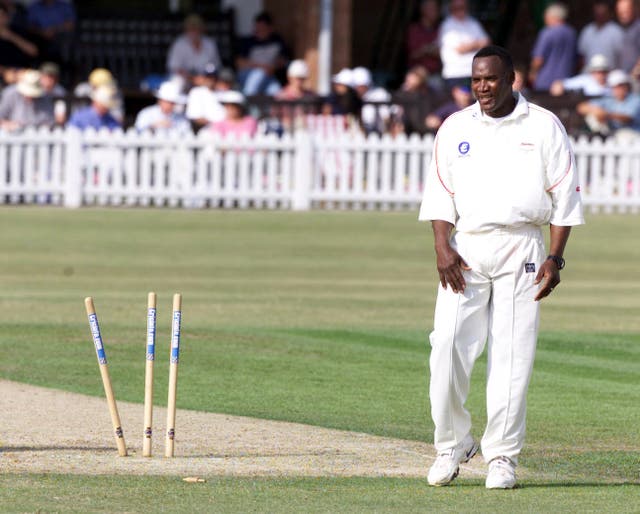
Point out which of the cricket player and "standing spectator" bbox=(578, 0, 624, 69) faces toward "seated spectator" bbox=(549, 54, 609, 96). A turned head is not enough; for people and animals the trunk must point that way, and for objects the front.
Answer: "standing spectator" bbox=(578, 0, 624, 69)

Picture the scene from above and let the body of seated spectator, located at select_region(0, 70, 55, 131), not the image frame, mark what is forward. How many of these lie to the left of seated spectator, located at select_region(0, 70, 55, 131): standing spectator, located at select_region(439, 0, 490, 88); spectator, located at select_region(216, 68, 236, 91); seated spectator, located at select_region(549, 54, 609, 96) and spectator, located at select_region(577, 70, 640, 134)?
4

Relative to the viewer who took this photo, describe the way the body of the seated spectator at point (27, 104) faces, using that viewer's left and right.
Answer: facing the viewer

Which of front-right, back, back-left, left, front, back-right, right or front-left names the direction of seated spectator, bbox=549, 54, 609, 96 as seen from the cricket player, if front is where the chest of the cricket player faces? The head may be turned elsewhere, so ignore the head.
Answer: back

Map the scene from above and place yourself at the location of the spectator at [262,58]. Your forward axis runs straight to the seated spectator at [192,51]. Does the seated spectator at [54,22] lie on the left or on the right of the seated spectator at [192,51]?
right

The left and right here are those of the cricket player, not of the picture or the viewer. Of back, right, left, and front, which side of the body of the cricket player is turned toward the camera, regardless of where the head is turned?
front

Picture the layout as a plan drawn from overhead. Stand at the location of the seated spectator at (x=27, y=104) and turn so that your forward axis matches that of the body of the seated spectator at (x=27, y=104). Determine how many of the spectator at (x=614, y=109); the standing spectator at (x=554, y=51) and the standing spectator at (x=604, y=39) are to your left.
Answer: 3

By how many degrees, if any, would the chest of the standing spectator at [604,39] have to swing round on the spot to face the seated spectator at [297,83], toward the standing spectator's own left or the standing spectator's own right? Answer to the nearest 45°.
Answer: approximately 90° to the standing spectator's own right

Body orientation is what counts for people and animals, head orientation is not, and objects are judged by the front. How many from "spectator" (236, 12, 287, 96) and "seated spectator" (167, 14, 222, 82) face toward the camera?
2

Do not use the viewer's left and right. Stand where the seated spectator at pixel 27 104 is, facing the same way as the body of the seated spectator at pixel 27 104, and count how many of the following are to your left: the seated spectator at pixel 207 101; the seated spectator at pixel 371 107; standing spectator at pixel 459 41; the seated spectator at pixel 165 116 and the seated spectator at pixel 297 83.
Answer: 5
